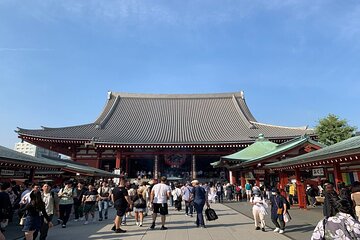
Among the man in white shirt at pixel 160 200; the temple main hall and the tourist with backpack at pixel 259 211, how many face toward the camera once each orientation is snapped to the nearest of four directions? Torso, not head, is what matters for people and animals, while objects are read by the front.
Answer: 2

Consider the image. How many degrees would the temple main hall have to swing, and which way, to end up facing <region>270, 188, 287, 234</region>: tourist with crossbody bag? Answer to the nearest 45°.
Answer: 0° — it already faces them

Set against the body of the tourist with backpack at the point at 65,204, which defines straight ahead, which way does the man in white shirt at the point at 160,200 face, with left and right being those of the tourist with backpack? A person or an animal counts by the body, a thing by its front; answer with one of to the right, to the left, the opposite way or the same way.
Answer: the opposite way

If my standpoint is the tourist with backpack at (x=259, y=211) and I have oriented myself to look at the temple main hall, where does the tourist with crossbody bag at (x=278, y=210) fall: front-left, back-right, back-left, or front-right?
back-right
